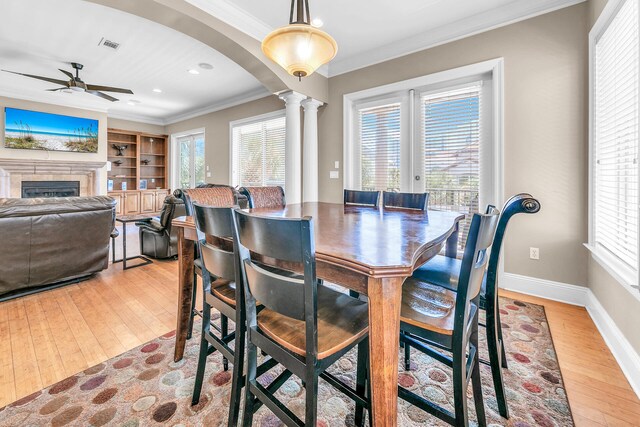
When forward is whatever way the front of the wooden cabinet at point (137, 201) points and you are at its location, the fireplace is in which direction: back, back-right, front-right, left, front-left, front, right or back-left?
front-right

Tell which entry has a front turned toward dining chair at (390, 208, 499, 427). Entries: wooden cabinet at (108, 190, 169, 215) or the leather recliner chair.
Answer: the wooden cabinet

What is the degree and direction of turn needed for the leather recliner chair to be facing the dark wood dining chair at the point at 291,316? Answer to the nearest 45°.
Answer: approximately 90° to its left

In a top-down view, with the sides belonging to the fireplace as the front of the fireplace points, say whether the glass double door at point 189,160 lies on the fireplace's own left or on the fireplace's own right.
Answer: on the fireplace's own left

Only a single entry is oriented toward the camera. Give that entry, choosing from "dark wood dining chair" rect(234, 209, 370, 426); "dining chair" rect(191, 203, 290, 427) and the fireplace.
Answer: the fireplace

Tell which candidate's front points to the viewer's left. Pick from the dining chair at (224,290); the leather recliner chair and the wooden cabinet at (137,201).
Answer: the leather recliner chair

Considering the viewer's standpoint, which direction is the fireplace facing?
facing the viewer

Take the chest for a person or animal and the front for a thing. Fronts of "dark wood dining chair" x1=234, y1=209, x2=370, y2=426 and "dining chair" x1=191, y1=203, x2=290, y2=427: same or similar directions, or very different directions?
same or similar directions

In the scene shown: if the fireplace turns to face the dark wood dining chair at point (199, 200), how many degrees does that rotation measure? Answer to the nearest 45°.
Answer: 0° — it already faces it

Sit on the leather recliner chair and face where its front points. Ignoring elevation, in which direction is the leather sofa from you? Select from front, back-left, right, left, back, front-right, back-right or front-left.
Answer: front-left

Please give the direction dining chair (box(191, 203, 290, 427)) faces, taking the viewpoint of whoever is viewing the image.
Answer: facing away from the viewer and to the right of the viewer

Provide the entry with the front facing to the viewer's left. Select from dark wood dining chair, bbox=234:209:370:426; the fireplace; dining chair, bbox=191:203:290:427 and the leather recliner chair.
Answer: the leather recliner chair

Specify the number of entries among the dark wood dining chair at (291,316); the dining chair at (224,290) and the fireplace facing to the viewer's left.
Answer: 0

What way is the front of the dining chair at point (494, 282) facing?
to the viewer's left

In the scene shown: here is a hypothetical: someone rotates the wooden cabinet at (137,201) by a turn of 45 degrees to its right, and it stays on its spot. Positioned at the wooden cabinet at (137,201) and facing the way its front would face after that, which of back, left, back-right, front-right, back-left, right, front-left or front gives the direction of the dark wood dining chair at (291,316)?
front-left

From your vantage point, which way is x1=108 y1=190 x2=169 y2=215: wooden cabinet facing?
toward the camera

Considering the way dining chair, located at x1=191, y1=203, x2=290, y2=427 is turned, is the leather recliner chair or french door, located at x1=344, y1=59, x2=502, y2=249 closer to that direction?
the french door

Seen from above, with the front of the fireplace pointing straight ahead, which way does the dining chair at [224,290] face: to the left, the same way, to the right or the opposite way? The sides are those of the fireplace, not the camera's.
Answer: to the left

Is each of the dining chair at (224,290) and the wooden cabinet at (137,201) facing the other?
no
